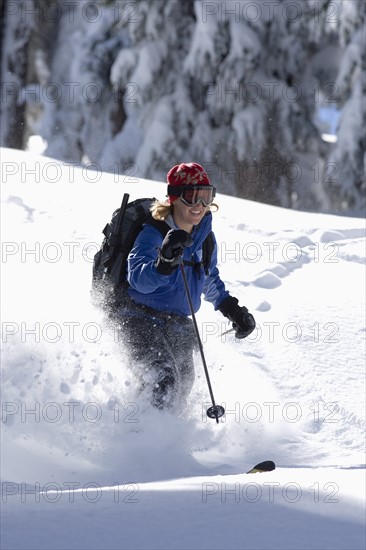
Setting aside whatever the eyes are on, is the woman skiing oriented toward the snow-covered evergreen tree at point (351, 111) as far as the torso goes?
no

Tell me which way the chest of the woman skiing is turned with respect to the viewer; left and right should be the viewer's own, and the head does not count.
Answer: facing the viewer and to the right of the viewer

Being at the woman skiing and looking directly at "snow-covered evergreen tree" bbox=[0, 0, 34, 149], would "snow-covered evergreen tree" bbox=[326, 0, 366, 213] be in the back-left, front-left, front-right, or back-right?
front-right

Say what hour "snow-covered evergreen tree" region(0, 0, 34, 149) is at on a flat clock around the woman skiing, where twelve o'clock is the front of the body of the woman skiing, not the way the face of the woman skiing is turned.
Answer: The snow-covered evergreen tree is roughly at 7 o'clock from the woman skiing.

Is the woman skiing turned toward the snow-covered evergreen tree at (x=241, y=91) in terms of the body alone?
no
